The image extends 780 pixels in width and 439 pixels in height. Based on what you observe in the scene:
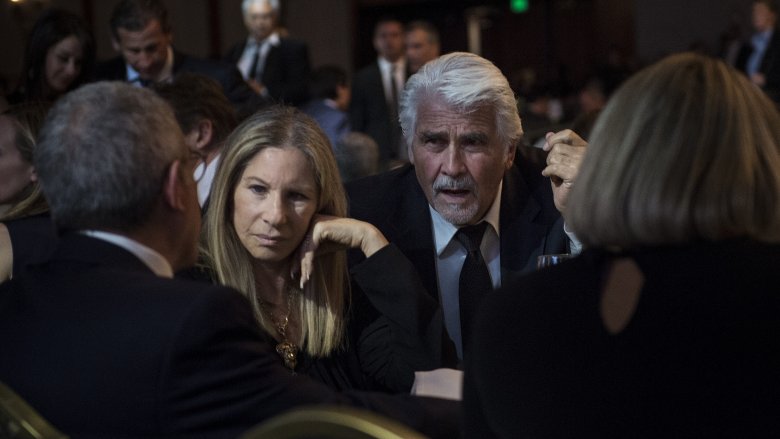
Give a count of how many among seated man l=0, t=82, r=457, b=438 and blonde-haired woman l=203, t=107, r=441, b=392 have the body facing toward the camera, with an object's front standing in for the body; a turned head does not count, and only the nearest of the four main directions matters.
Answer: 1

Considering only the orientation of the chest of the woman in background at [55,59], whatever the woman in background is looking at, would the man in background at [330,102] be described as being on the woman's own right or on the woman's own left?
on the woman's own left

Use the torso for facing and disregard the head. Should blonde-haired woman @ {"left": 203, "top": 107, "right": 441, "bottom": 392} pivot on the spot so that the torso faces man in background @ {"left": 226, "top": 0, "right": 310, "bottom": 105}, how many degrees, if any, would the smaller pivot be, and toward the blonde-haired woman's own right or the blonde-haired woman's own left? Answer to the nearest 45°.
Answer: approximately 180°

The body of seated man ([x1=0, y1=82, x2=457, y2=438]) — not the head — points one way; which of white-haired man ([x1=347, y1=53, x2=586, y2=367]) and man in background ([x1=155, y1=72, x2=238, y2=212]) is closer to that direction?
the white-haired man

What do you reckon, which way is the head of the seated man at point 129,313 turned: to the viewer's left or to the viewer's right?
to the viewer's right

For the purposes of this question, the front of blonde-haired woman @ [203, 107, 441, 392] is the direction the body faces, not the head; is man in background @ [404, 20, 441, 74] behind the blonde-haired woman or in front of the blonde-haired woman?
behind

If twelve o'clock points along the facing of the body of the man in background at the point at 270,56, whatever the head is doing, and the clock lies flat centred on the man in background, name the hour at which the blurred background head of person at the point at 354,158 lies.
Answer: The blurred background head of person is roughly at 10 o'clock from the man in background.

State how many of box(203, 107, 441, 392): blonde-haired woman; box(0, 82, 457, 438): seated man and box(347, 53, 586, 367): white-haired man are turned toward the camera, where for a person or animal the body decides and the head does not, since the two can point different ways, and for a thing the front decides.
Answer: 2

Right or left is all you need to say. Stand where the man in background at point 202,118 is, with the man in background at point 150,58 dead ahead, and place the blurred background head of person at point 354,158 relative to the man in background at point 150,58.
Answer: right
